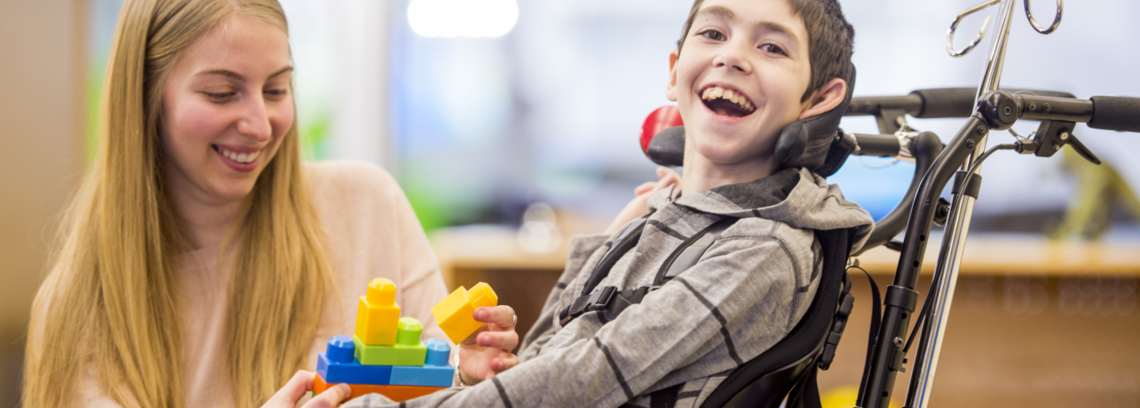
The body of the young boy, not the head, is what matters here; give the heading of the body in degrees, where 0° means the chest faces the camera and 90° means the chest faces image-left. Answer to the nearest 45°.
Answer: approximately 45°

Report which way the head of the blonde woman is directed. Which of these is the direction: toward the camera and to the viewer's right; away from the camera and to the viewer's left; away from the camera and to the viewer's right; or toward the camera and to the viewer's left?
toward the camera and to the viewer's right

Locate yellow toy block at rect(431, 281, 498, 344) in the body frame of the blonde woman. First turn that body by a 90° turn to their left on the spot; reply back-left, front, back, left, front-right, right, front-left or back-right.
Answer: right

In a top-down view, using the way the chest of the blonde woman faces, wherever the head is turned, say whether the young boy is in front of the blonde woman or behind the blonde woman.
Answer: in front

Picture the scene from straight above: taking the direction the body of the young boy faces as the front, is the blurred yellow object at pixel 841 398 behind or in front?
behind

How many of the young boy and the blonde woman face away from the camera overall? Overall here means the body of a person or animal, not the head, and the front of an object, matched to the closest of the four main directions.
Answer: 0

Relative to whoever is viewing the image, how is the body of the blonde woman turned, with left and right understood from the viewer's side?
facing the viewer and to the right of the viewer
